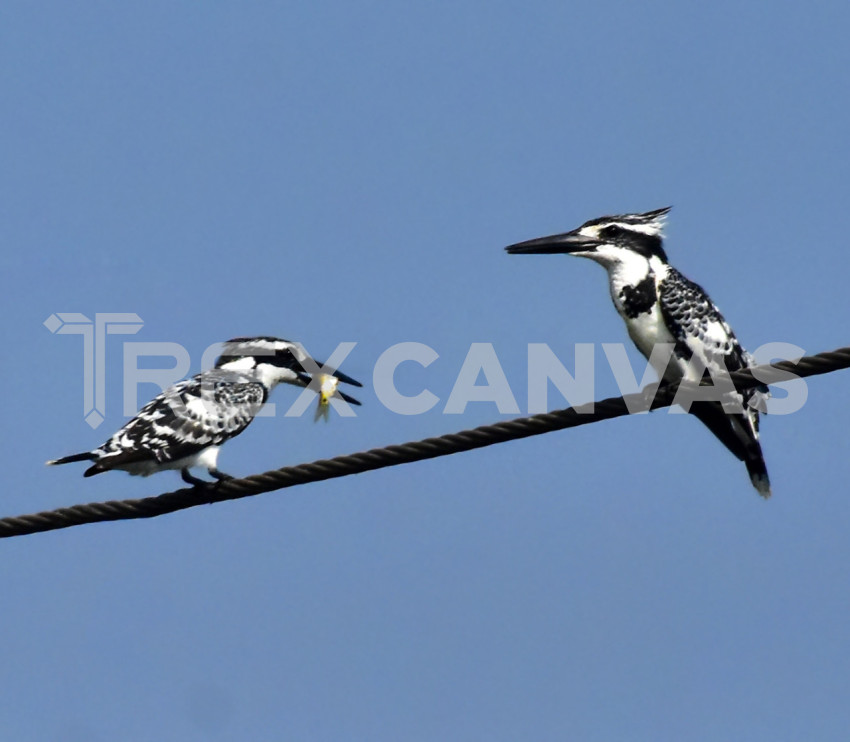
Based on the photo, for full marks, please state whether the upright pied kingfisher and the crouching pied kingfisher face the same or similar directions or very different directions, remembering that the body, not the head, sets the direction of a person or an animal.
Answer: very different directions

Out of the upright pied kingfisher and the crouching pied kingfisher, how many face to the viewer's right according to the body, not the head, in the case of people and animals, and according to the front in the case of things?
1

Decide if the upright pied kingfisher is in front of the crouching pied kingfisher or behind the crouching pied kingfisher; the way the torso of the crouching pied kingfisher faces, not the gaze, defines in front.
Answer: in front

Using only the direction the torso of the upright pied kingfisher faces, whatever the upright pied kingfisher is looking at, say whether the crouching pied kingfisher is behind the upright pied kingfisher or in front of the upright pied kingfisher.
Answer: in front

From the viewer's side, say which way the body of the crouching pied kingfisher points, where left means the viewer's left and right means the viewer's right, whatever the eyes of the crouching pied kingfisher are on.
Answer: facing to the right of the viewer

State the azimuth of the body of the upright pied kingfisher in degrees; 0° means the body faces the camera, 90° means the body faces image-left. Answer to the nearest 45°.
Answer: approximately 90°
